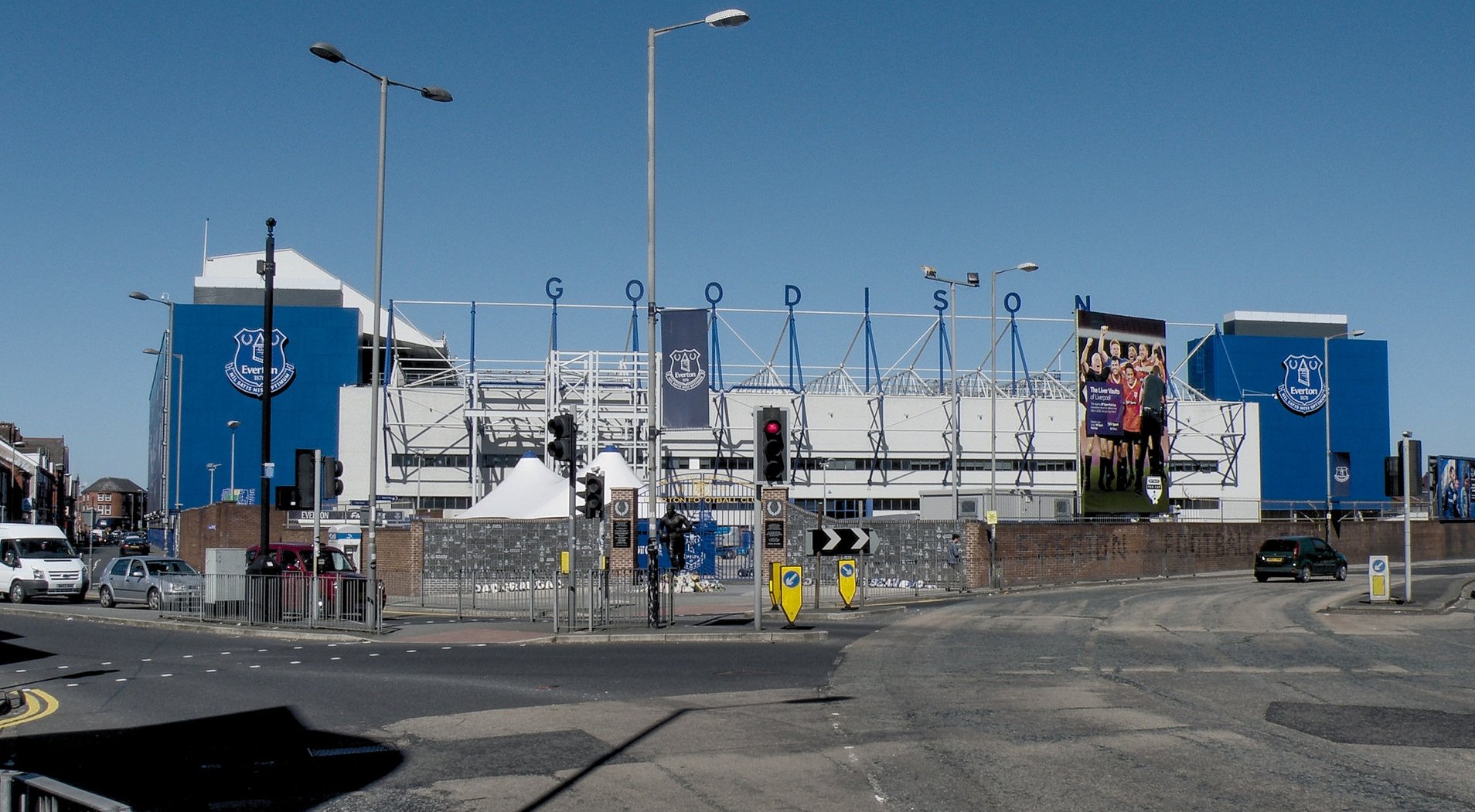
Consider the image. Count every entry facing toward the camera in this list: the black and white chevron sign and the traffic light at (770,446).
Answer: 2

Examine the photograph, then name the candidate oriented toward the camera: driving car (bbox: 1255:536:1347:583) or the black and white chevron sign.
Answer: the black and white chevron sign

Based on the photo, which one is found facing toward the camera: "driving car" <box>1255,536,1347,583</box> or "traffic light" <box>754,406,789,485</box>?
the traffic light

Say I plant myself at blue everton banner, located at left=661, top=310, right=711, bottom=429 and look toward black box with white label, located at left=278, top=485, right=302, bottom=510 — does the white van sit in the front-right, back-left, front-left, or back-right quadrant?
front-right

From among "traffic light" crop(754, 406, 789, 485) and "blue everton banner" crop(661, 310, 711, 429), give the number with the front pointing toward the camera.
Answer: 2

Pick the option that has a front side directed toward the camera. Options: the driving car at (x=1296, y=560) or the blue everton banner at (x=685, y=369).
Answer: the blue everton banner

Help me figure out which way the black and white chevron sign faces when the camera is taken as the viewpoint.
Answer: facing the viewer

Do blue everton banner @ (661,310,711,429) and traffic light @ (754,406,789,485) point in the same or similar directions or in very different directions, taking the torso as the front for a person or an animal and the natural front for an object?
same or similar directions
